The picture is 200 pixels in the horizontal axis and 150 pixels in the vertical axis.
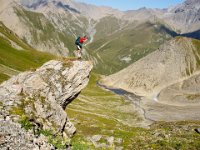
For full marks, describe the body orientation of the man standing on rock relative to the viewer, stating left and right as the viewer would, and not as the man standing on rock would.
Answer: facing to the right of the viewer
